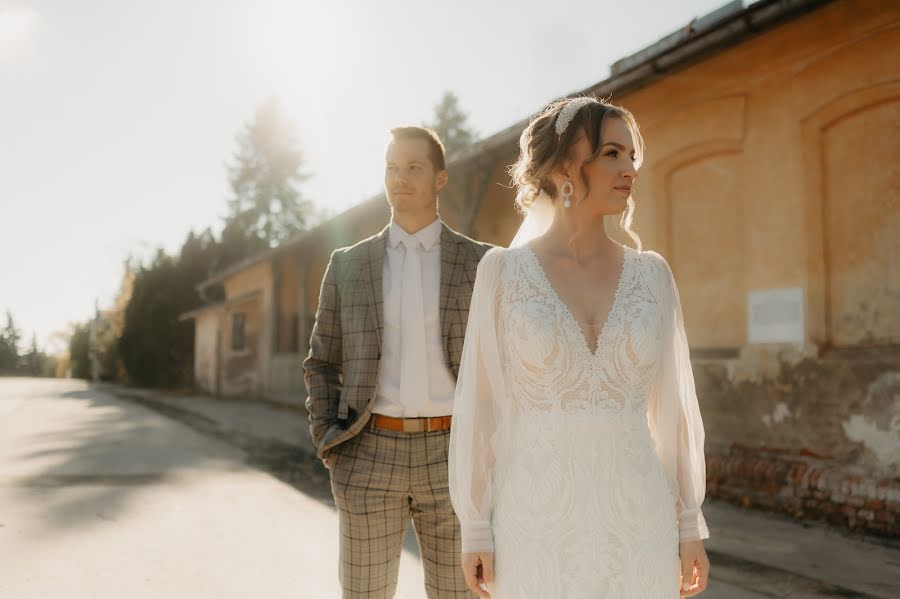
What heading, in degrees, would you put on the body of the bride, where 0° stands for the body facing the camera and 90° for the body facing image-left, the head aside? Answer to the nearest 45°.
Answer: approximately 0°

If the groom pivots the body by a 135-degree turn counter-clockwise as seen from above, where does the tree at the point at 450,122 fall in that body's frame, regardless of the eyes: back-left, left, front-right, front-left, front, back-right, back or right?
front-left

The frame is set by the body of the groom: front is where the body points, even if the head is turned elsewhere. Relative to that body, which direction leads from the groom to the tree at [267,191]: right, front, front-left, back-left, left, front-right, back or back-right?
back

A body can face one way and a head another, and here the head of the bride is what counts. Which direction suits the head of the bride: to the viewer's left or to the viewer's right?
to the viewer's right

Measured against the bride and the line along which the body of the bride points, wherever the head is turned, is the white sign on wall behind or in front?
behind

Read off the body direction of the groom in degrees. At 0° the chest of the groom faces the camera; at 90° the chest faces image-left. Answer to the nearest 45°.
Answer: approximately 0°

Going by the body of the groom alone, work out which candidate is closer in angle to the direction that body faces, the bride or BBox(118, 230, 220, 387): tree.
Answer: the bride

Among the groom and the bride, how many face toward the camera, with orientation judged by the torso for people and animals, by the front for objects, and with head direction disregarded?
2
